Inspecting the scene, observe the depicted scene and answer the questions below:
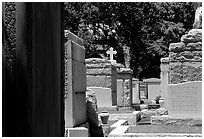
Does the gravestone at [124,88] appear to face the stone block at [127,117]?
yes

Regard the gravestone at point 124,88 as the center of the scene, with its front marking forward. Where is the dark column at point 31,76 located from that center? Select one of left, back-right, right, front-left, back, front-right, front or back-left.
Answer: front

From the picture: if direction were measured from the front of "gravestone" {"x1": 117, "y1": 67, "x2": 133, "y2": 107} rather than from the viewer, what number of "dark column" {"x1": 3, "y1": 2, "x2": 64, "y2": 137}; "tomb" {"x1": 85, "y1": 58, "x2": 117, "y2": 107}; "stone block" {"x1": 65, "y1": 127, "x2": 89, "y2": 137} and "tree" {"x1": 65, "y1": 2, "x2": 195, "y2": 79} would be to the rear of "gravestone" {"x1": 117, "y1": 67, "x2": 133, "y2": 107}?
1

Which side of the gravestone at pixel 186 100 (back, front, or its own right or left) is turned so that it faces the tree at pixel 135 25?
back

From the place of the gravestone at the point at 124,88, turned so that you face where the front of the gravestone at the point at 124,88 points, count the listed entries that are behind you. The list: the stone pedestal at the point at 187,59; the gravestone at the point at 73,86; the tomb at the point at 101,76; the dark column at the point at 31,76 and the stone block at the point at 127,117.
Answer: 0

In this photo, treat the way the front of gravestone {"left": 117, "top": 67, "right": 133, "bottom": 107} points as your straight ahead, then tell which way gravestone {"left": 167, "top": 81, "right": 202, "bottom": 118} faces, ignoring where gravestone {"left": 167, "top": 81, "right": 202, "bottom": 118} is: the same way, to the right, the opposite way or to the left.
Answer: the same way

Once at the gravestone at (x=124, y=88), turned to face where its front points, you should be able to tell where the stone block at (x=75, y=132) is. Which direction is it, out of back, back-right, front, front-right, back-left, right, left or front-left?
front

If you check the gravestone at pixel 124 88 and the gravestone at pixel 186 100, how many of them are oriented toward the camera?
2

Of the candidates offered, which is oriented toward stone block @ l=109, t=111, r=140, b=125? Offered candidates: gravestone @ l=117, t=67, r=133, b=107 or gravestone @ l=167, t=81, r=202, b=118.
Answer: gravestone @ l=117, t=67, r=133, b=107

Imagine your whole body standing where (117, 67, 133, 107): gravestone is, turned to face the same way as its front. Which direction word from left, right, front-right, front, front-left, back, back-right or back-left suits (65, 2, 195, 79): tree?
back

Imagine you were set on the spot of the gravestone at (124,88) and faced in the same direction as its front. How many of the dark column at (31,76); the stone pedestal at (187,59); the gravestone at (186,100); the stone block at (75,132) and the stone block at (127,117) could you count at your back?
0

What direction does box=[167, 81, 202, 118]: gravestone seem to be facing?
toward the camera

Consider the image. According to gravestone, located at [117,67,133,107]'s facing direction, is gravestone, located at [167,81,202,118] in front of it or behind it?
in front

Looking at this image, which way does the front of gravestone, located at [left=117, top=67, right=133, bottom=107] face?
toward the camera
